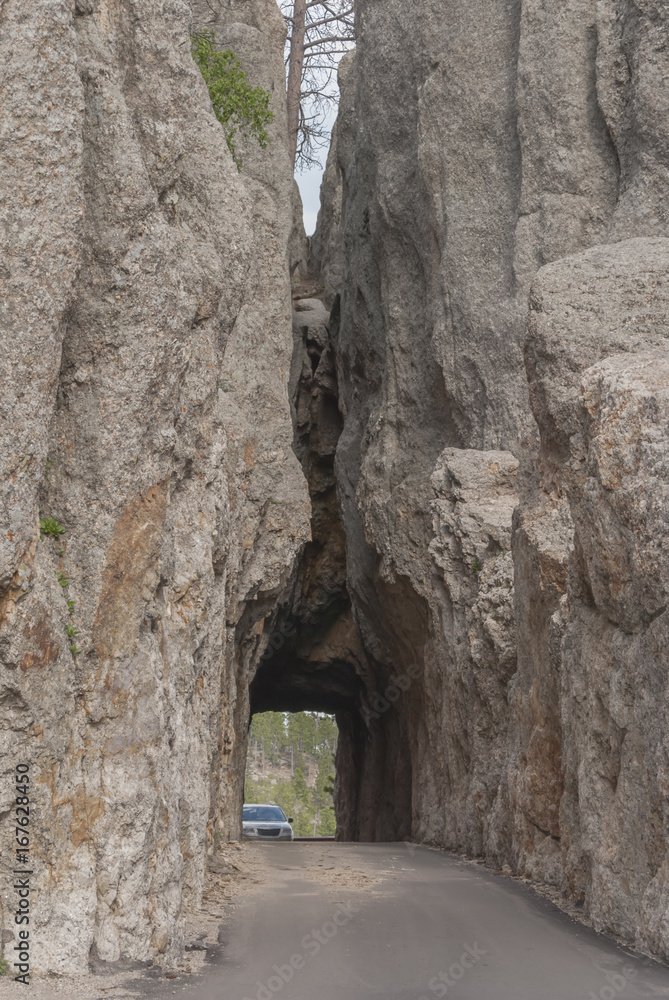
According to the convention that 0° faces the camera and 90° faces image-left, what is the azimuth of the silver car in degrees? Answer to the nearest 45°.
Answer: approximately 0°

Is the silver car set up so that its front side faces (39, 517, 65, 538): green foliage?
yes

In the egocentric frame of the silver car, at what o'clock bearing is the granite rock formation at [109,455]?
The granite rock formation is roughly at 12 o'clock from the silver car.

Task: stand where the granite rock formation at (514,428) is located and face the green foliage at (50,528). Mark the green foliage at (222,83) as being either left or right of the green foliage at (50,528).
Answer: right
